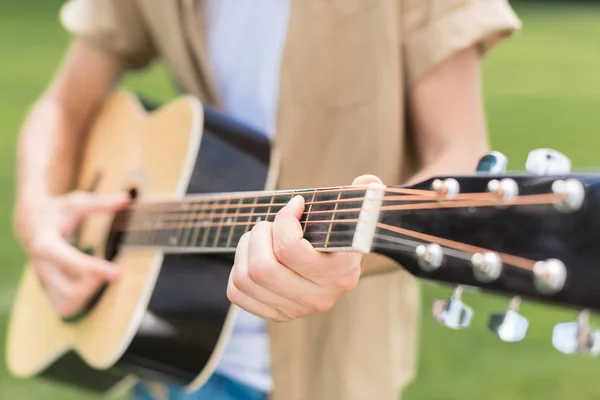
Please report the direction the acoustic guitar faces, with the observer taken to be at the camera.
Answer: facing the viewer and to the left of the viewer
